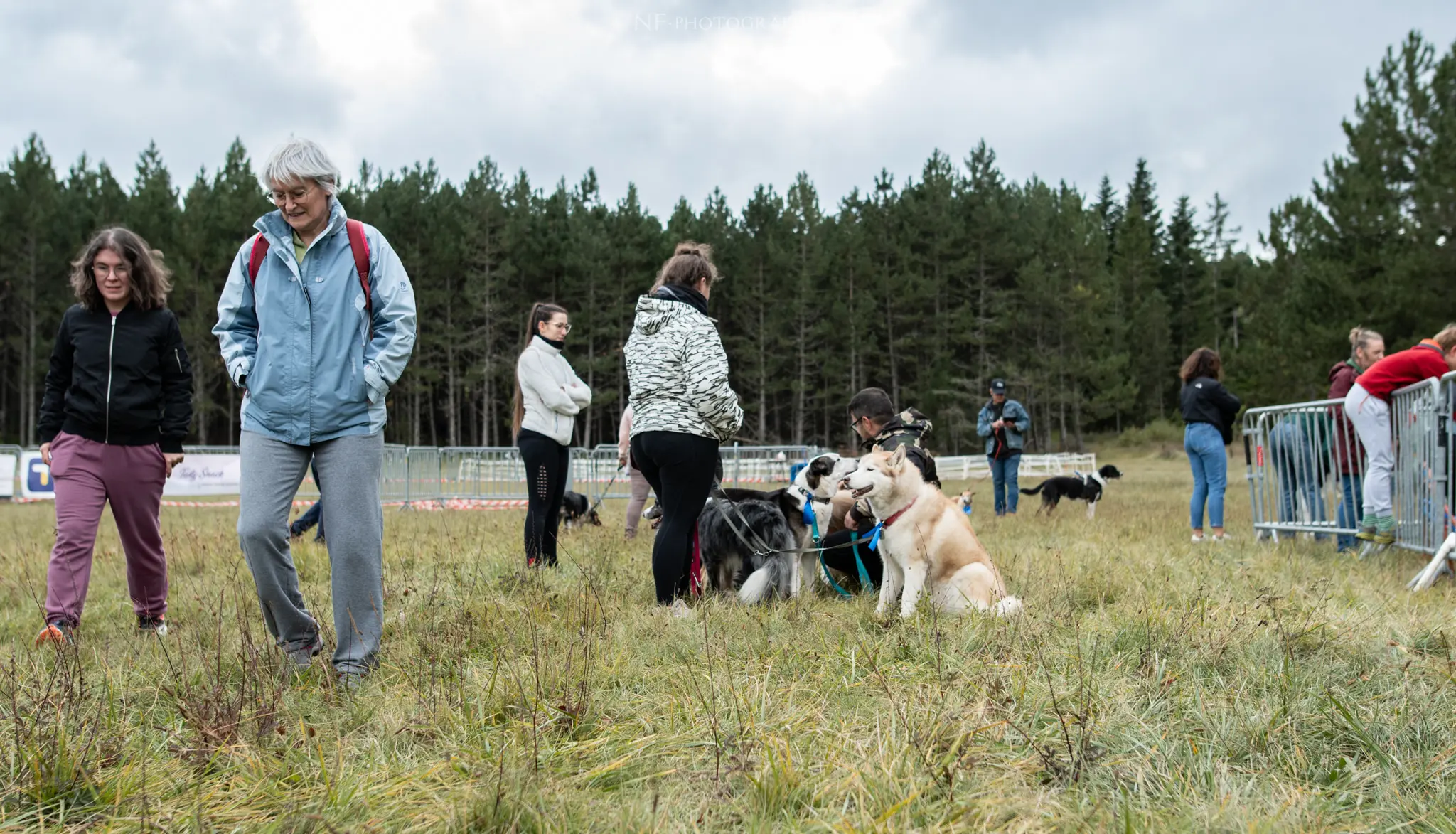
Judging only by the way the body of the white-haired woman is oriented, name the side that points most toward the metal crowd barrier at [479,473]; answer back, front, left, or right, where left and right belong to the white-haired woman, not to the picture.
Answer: back

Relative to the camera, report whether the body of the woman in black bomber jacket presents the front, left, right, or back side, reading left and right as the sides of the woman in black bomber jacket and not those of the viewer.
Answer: front

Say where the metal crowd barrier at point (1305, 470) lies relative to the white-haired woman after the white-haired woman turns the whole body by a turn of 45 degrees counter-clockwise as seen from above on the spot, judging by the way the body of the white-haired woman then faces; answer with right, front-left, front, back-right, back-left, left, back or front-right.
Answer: front-left

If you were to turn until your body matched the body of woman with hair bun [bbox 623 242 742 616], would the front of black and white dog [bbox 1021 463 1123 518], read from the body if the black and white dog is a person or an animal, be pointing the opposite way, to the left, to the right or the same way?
to the right

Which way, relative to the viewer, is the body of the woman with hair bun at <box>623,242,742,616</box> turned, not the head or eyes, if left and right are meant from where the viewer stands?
facing away from the viewer and to the right of the viewer

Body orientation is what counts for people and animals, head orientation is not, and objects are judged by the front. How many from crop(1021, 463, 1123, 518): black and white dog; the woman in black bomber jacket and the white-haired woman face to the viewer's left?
0

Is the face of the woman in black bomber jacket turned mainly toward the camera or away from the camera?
toward the camera

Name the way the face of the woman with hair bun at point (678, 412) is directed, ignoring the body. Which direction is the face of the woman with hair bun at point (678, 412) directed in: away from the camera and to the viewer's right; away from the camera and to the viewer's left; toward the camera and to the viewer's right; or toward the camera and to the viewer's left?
away from the camera and to the viewer's right

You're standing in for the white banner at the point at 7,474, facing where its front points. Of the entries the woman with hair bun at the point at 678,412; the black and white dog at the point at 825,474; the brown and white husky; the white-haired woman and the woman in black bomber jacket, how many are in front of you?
5

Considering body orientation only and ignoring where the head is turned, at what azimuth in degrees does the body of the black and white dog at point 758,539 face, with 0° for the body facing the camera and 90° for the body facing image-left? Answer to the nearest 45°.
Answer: approximately 225°

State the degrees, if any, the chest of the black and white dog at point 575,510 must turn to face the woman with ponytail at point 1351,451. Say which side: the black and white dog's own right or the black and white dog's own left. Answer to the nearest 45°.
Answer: approximately 45° to the black and white dog's own right

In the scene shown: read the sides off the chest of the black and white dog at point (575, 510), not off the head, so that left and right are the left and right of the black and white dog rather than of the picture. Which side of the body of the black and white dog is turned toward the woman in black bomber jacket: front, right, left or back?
right

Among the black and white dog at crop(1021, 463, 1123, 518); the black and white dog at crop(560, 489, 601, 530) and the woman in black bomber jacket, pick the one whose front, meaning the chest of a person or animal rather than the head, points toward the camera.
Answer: the woman in black bomber jacket

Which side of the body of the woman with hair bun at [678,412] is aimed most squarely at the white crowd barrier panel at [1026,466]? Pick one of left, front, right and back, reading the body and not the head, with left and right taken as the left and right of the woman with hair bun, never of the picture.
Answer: front

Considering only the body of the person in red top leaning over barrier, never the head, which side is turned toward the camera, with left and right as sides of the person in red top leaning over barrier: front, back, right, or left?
right
